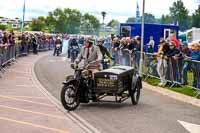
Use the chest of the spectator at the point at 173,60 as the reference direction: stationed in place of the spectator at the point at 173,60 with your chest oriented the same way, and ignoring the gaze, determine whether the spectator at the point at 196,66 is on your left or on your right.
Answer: on your left

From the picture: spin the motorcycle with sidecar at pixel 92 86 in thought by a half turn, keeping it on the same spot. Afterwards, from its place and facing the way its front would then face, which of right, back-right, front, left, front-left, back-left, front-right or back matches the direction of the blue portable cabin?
front-left

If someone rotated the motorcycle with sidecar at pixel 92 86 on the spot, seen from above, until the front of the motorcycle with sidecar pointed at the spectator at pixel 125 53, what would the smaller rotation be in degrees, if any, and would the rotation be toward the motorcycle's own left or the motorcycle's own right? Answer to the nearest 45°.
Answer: approximately 135° to the motorcycle's own right

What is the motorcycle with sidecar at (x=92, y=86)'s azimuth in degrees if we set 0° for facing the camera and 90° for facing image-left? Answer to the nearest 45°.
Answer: approximately 45°

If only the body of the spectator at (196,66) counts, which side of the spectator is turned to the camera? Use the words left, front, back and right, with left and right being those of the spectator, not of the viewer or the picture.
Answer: left

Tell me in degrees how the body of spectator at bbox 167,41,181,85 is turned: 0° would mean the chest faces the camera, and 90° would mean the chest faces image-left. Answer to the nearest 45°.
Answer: approximately 45°

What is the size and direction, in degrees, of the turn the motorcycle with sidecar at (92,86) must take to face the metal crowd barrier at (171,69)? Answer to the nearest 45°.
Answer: approximately 180°
